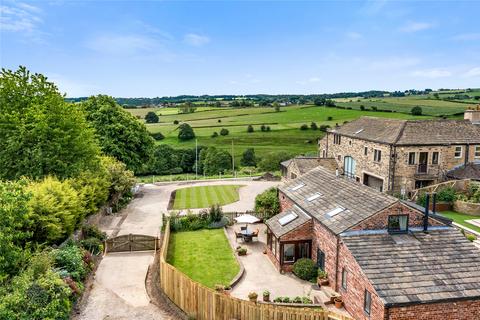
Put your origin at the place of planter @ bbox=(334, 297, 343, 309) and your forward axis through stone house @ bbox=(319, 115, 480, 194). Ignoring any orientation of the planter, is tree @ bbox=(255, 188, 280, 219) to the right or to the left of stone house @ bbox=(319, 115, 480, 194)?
left

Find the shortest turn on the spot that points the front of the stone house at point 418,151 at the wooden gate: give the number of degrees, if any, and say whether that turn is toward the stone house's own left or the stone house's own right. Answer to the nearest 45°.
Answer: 0° — it already faces it

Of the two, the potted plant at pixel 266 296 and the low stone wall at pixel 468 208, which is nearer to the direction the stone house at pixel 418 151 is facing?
the potted plant

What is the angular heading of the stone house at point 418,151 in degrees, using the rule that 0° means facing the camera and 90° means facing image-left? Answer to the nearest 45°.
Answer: approximately 45°

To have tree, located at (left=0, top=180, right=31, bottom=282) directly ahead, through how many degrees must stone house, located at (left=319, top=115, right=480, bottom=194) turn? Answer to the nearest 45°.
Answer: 0° — it already faces it

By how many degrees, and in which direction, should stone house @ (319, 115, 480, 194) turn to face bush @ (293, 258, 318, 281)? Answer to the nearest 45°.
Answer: approximately 45° to its left
